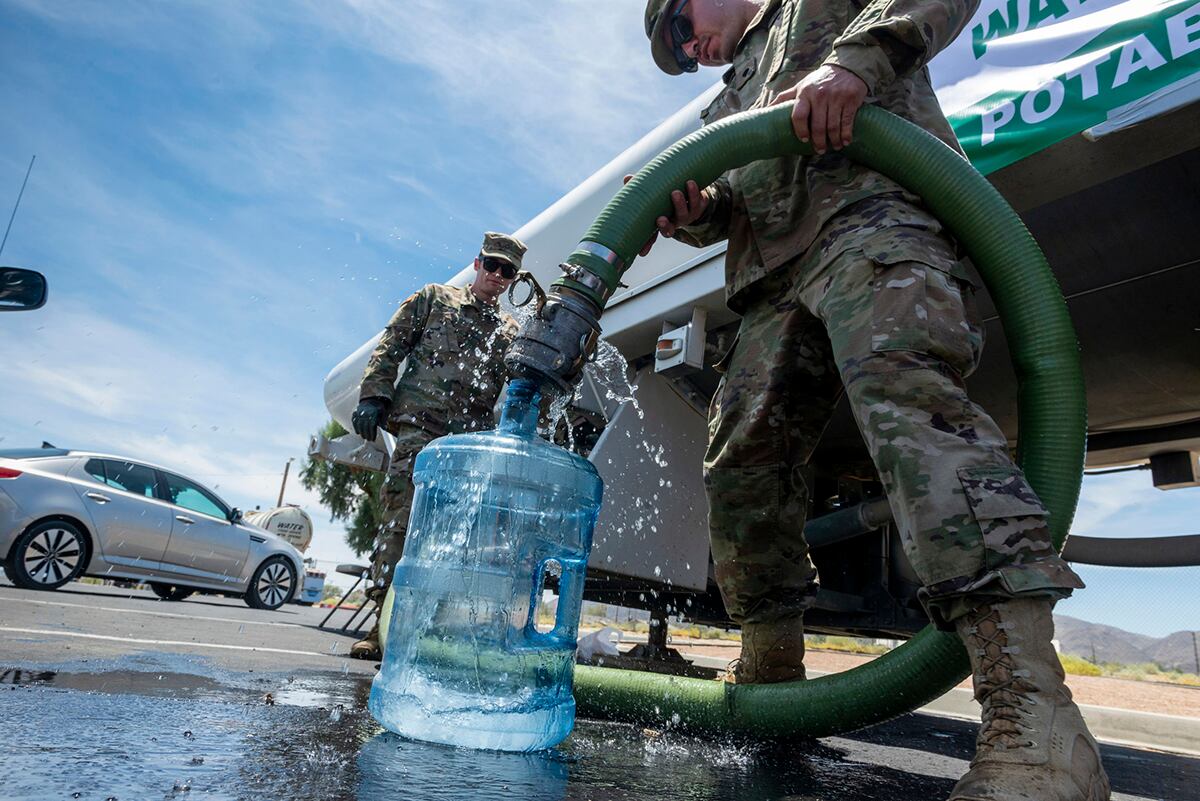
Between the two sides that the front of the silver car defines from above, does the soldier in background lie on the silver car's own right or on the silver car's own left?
on the silver car's own right

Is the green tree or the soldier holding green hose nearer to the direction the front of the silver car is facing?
the green tree

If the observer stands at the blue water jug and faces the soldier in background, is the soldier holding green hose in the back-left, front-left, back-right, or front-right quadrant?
back-right

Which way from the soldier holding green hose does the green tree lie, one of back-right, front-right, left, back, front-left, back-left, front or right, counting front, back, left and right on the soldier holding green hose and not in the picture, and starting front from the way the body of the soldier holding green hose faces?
right

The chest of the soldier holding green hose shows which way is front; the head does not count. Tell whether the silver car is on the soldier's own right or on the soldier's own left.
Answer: on the soldier's own right

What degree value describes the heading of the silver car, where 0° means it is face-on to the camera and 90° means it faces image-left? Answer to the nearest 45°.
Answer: approximately 225°

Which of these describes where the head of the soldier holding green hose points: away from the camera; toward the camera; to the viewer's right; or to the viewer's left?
to the viewer's left

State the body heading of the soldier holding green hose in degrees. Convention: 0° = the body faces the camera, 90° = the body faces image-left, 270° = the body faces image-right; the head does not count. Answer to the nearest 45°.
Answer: approximately 45°

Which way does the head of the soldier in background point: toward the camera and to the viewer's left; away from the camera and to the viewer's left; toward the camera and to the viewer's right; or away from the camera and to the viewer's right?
toward the camera and to the viewer's right
